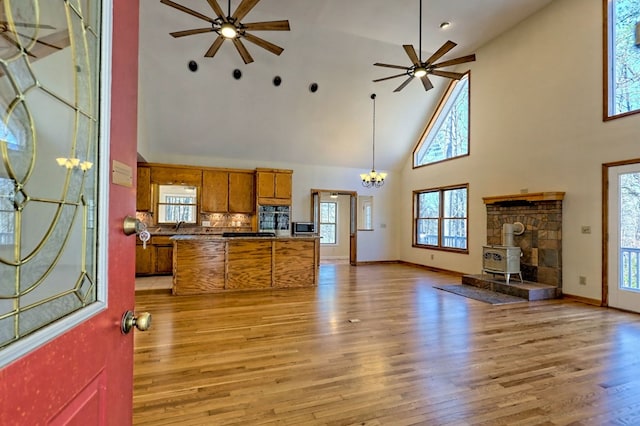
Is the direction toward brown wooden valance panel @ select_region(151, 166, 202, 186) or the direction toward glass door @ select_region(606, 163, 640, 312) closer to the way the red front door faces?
the glass door

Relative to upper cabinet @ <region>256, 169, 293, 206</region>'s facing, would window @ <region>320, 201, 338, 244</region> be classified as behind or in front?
behind

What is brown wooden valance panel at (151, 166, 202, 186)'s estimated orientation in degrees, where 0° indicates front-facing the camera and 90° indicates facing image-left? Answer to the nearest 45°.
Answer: approximately 0°

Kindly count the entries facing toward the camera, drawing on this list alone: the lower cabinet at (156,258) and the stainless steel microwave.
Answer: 2

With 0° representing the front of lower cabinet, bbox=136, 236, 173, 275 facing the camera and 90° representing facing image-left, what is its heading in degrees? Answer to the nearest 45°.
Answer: approximately 0°

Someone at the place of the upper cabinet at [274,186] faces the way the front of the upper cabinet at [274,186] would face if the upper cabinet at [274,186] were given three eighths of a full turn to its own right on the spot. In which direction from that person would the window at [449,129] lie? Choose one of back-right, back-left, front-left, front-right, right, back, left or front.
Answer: back-right

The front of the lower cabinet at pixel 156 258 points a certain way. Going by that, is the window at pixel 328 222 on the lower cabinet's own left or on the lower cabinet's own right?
on the lower cabinet's own left

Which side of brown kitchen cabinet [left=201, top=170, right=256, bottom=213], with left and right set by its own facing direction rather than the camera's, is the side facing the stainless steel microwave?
left

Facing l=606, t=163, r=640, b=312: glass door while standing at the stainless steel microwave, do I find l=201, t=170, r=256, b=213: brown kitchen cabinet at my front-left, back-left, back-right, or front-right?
back-right

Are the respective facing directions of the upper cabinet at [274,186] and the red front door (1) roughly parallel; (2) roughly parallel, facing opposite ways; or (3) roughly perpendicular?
roughly perpendicular

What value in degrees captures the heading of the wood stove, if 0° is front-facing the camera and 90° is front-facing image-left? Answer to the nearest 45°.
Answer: approximately 45°

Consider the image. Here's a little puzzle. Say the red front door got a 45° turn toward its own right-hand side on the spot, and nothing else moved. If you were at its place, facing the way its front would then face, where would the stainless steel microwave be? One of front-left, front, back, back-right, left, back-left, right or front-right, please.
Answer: back-left

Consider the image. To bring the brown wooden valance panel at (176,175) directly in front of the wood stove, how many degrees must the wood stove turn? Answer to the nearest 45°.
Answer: approximately 45° to its right
